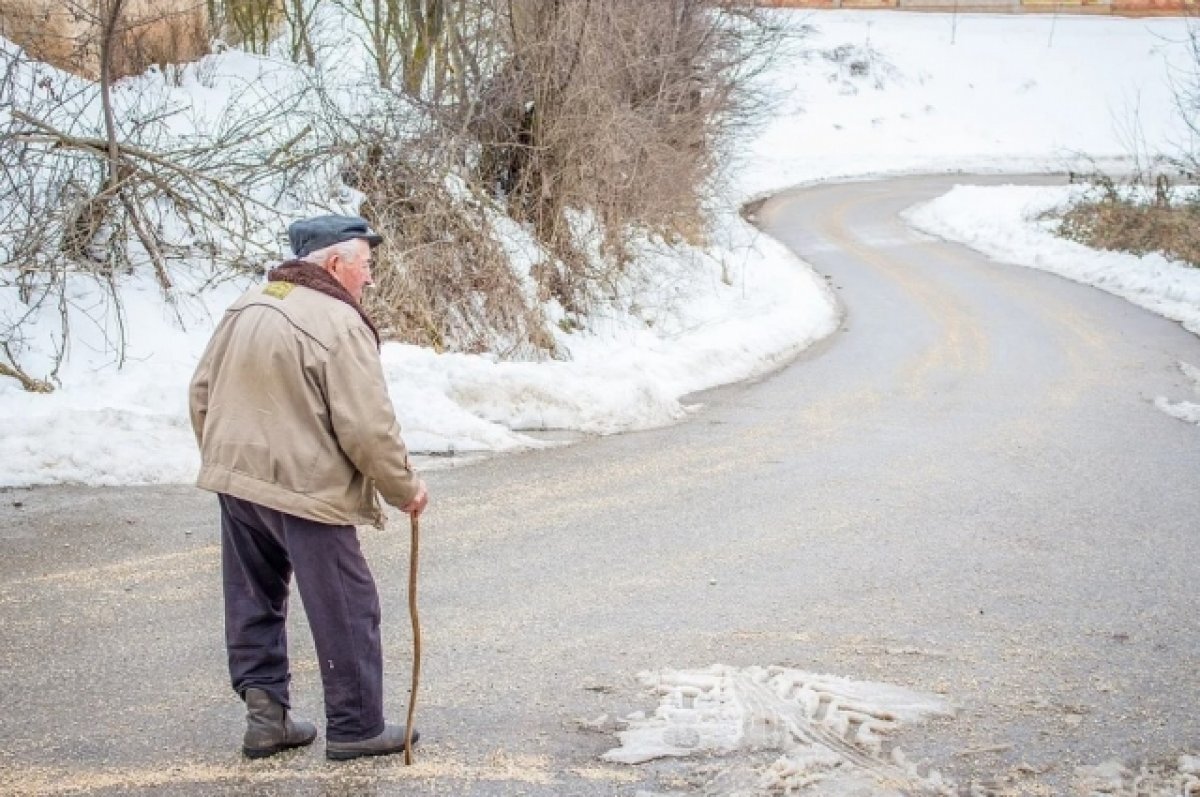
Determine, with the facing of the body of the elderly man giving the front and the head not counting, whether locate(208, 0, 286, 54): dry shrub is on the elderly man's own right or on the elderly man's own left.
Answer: on the elderly man's own left

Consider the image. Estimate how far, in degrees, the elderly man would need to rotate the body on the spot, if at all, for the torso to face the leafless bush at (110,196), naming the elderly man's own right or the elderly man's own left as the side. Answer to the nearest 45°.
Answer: approximately 45° to the elderly man's own left

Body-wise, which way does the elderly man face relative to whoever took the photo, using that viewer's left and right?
facing away from the viewer and to the right of the viewer

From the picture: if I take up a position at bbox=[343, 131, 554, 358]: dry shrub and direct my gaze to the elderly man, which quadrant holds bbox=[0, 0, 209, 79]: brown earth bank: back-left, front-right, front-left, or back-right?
back-right

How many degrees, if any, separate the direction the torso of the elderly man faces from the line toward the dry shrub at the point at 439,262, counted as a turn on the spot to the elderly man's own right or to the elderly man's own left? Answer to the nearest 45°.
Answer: approximately 45° to the elderly man's own left

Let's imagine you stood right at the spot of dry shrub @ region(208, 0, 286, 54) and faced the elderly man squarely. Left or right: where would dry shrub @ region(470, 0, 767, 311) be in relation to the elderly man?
left
